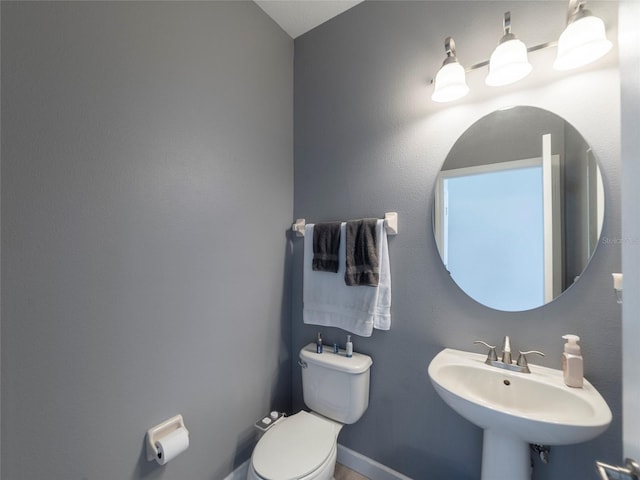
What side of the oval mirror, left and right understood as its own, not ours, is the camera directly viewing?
front

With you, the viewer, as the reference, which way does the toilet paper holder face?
facing the viewer and to the right of the viewer

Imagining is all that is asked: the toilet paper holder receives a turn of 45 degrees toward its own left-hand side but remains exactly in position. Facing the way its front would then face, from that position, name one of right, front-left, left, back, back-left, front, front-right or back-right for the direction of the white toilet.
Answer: front

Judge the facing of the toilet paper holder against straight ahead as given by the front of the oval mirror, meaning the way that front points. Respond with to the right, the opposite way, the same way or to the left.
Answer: to the left

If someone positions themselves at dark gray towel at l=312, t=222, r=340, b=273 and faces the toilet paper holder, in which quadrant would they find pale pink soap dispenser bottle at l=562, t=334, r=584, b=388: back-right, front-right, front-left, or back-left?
back-left

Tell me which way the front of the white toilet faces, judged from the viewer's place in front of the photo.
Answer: facing the viewer and to the left of the viewer

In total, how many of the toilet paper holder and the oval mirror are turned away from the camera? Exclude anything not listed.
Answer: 0

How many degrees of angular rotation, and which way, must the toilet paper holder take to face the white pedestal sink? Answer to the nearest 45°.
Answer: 0° — it already faces it

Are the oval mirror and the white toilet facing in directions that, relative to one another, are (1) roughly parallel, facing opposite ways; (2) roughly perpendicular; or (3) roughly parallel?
roughly parallel

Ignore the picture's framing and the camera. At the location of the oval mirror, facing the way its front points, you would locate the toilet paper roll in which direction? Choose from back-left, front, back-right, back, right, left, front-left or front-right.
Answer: front-right

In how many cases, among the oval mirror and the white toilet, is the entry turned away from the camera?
0

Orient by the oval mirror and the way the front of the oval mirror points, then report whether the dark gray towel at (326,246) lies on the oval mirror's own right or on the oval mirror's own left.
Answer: on the oval mirror's own right

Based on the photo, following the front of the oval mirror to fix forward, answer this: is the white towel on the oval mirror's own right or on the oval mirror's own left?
on the oval mirror's own right
